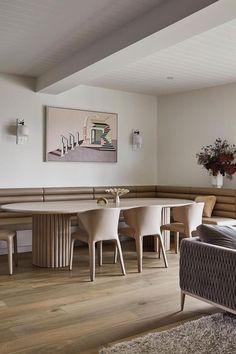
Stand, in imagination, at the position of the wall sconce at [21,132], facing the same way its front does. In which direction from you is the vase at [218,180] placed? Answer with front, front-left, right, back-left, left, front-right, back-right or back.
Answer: front-left

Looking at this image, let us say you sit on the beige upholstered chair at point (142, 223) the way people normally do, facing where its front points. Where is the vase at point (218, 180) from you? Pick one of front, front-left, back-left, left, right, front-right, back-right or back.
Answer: right

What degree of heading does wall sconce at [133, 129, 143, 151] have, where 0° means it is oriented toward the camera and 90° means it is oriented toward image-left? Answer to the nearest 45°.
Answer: approximately 315°

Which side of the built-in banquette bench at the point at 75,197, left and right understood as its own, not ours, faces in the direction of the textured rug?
front

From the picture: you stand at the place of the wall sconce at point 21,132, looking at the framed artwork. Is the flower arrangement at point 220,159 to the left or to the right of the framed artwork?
right

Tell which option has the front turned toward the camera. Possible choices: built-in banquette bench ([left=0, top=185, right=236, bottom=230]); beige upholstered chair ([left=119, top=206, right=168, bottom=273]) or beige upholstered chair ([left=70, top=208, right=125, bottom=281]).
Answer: the built-in banquette bench

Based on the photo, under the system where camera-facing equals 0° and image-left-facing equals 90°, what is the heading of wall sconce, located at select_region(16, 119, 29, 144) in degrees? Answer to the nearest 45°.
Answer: approximately 315°

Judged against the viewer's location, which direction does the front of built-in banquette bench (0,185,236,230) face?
facing the viewer

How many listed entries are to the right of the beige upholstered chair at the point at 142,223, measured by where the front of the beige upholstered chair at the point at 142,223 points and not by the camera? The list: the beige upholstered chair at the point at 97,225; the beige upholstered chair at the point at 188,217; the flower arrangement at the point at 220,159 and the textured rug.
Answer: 2

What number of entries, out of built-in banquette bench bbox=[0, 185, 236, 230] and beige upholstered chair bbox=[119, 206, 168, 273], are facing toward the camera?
1

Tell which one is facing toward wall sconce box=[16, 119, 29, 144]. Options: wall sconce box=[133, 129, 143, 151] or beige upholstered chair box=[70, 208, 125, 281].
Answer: the beige upholstered chair

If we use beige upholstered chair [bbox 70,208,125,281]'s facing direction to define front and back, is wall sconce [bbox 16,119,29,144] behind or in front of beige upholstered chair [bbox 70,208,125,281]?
in front

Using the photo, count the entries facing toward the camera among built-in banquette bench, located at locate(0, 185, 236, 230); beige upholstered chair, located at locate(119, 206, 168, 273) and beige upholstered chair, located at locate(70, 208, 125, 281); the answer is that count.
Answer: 1

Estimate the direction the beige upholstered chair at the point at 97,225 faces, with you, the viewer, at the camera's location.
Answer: facing away from the viewer and to the left of the viewer

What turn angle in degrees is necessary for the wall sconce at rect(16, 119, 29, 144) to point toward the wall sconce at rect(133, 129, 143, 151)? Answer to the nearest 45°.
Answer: approximately 45° to its left
